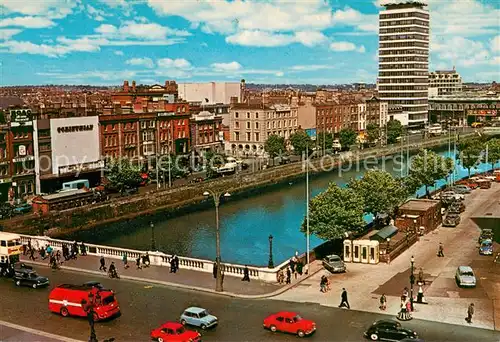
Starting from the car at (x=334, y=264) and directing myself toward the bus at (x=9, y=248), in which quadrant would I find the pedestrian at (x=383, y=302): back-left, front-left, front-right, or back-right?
back-left

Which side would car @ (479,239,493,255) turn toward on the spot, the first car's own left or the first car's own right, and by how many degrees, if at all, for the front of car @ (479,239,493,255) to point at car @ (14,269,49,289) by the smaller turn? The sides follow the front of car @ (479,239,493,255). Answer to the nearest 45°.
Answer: approximately 45° to the first car's own right

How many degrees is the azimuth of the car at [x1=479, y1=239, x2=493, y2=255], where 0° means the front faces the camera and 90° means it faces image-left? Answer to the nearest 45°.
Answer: approximately 0°

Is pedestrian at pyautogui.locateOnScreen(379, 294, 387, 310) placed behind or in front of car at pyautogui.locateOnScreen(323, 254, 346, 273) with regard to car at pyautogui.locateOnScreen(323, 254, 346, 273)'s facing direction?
in front

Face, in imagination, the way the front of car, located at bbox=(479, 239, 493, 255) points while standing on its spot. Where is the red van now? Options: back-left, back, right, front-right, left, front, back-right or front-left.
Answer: front-right

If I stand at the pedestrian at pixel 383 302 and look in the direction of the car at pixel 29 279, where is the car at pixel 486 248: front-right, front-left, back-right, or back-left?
back-right

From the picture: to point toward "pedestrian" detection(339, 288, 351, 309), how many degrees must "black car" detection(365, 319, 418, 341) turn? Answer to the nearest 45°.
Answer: approximately 135° to its left

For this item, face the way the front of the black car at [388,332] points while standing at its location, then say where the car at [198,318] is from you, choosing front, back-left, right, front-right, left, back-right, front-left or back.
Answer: back

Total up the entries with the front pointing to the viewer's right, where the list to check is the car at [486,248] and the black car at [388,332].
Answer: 1
